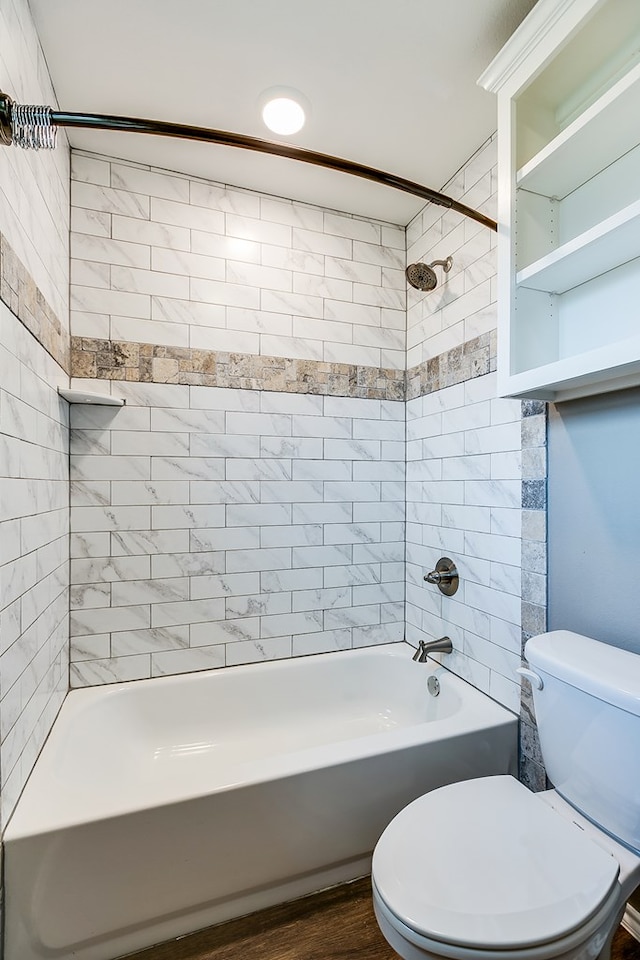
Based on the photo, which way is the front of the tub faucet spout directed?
to the viewer's left

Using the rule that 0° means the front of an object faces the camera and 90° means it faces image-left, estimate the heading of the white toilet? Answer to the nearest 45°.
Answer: approximately 45°

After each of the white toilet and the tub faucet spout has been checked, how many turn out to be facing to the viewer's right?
0
